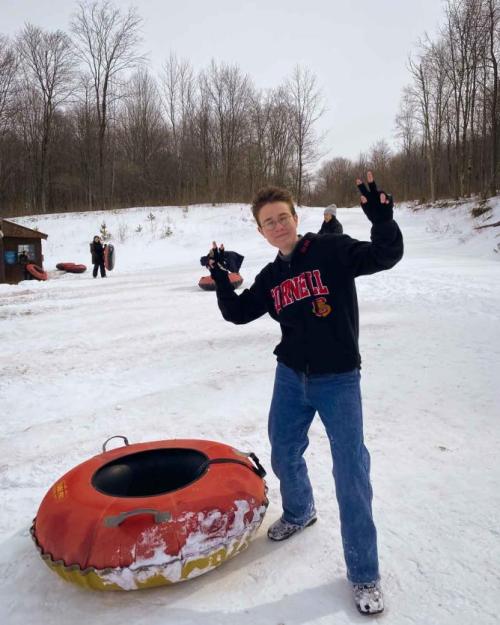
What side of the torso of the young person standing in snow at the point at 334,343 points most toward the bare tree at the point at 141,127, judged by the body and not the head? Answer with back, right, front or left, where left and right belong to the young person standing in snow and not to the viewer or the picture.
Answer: back

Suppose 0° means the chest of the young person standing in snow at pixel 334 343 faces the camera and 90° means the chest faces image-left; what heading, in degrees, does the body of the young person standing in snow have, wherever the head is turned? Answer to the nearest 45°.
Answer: approximately 0°

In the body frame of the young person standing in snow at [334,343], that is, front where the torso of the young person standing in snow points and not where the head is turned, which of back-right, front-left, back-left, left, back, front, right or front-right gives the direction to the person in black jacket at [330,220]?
back
